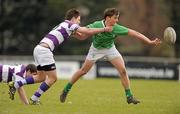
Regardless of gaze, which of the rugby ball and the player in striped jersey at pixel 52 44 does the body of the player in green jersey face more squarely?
the rugby ball

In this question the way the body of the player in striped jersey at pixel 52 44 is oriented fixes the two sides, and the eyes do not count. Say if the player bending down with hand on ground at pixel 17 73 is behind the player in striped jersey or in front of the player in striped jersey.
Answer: behind

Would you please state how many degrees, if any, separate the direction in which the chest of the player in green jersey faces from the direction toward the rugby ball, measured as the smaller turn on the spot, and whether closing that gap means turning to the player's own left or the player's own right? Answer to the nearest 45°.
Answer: approximately 45° to the player's own left

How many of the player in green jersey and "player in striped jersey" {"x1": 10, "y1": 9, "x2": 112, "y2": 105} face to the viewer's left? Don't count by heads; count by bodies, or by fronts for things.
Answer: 0

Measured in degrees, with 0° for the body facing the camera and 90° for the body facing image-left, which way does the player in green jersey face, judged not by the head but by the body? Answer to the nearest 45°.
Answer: approximately 315°

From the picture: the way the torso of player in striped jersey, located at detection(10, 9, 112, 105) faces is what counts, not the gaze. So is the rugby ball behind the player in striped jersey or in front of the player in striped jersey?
in front

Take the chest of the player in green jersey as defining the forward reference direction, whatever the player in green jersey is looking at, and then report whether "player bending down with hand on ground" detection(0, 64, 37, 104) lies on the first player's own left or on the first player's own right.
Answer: on the first player's own right

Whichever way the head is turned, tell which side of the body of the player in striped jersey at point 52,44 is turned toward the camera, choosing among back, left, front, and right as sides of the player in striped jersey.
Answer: right
